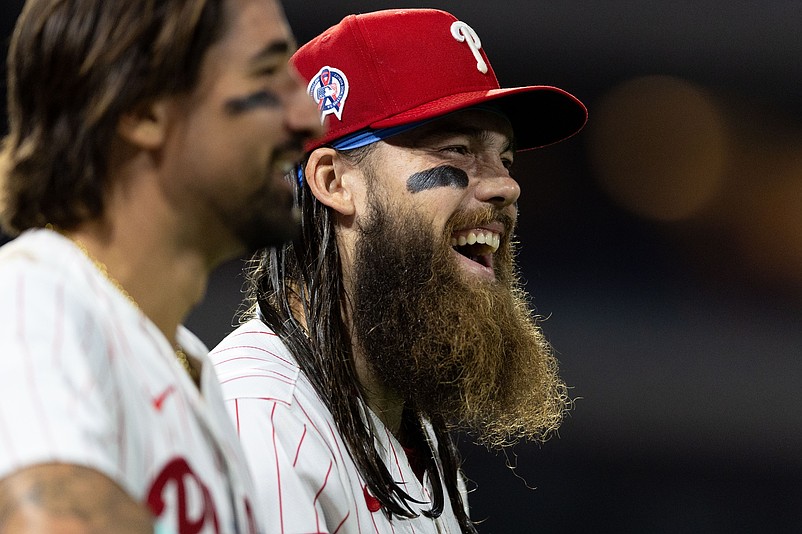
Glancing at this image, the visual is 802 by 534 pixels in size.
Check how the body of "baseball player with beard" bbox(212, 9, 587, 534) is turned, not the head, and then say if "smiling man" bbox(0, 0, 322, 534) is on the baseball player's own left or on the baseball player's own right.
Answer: on the baseball player's own right

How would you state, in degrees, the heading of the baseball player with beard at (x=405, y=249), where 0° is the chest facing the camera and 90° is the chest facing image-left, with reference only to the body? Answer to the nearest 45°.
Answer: approximately 315°
